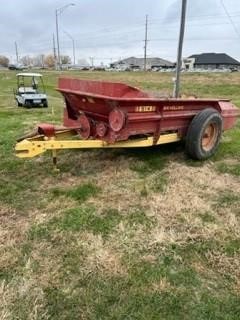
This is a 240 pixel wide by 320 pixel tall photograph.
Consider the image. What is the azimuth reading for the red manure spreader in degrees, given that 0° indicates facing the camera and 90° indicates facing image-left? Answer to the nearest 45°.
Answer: approximately 45°
